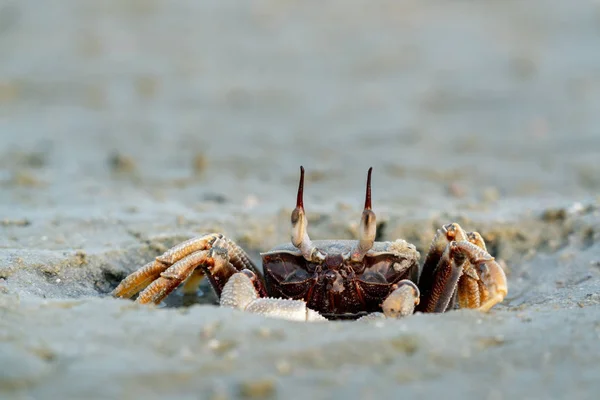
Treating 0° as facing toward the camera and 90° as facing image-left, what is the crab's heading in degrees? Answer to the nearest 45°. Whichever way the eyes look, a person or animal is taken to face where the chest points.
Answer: approximately 0°
